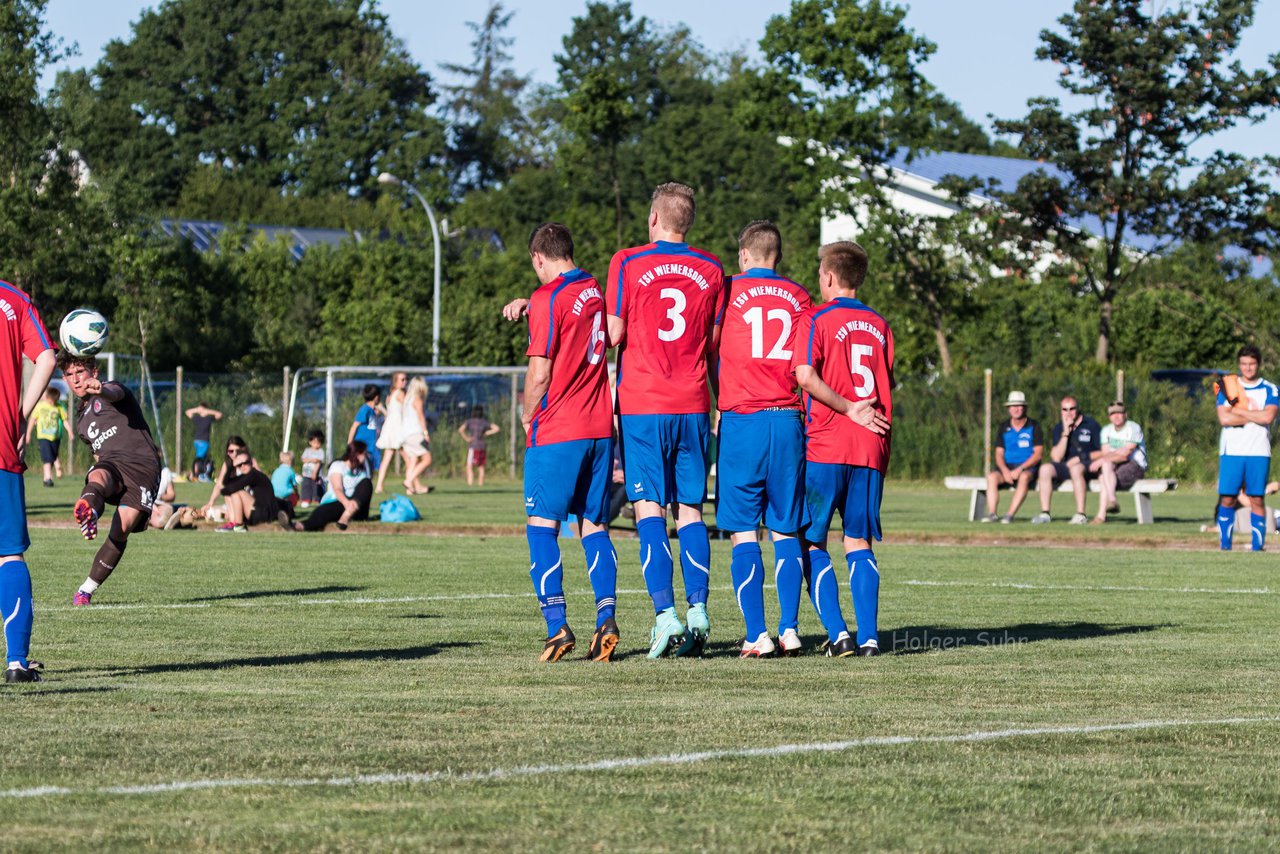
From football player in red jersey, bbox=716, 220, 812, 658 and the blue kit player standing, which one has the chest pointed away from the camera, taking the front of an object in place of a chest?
the football player in red jersey

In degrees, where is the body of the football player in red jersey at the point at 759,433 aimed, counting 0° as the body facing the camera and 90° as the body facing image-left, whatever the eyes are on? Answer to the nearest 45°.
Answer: approximately 180°

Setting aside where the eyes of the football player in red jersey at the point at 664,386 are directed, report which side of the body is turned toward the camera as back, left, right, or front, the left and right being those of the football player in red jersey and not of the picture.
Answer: back

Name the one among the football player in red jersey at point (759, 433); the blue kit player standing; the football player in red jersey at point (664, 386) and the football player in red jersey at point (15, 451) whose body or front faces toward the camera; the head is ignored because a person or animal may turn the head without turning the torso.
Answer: the blue kit player standing

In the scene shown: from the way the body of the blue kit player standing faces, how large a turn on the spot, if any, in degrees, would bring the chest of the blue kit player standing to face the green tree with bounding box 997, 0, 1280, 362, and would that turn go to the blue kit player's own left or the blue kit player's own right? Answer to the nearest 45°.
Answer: approximately 180°

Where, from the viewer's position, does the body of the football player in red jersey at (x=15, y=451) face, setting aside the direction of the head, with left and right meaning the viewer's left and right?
facing away from the viewer

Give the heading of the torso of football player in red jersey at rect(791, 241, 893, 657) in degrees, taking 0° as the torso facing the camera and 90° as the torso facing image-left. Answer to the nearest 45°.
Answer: approximately 135°

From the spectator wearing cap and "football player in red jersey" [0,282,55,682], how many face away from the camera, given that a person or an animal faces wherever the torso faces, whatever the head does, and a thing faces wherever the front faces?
1

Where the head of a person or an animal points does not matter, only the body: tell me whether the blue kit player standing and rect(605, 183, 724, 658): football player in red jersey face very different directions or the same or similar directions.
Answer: very different directions

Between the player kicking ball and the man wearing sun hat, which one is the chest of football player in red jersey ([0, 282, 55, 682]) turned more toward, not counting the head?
the player kicking ball
